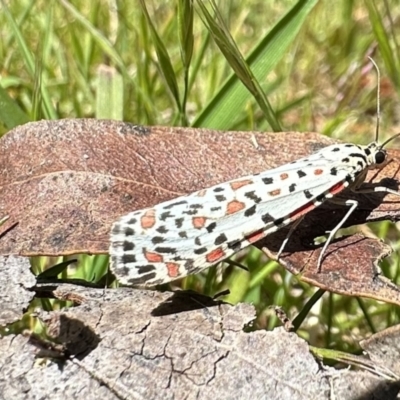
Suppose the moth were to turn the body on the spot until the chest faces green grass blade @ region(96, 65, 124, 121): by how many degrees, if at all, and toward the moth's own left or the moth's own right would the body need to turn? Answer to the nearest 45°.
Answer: approximately 135° to the moth's own left

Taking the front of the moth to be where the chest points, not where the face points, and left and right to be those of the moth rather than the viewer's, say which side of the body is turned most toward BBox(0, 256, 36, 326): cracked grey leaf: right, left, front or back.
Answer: back

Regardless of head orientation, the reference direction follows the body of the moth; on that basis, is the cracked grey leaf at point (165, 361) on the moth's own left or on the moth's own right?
on the moth's own right

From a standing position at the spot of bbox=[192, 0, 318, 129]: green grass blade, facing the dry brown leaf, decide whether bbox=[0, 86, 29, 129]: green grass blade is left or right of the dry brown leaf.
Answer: right

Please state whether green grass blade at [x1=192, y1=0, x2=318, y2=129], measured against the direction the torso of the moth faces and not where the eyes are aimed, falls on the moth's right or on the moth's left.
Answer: on the moth's left

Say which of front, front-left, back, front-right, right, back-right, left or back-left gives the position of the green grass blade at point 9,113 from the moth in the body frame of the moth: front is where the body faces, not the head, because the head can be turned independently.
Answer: back-left

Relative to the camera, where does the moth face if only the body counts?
to the viewer's right
